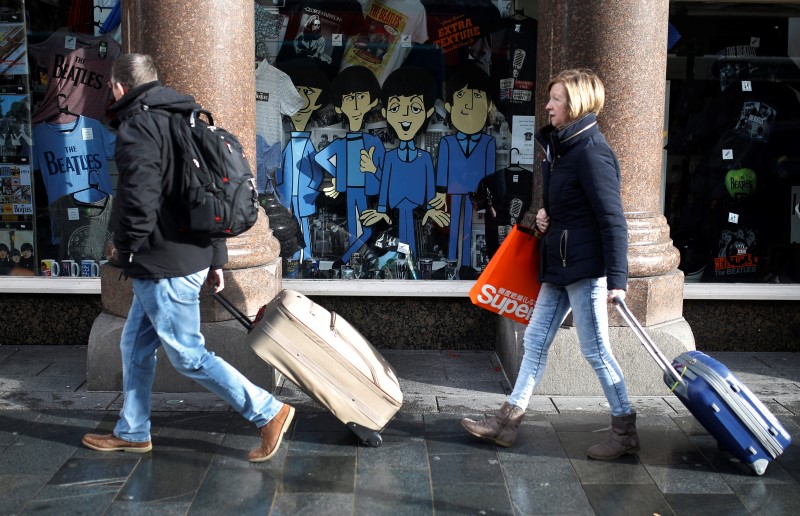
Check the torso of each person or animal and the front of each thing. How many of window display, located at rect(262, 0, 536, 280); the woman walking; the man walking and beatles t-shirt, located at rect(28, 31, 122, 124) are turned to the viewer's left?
2

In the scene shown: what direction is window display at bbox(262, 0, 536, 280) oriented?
toward the camera

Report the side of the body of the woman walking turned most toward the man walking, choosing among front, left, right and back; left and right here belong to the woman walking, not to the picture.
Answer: front

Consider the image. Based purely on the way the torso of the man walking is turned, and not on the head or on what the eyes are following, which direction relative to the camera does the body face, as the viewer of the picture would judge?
to the viewer's left

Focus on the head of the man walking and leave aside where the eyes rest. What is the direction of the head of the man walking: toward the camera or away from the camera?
away from the camera

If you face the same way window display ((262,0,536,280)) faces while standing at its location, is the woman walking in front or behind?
in front

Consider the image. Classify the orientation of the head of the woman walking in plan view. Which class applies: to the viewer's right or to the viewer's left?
to the viewer's left

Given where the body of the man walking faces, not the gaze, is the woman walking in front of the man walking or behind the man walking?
behind

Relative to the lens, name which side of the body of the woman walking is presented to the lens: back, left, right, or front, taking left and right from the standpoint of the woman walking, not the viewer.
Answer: left

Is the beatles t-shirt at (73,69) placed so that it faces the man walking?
yes

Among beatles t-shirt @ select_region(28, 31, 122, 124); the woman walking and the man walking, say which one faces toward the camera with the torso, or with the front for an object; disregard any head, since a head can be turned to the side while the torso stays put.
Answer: the beatles t-shirt
